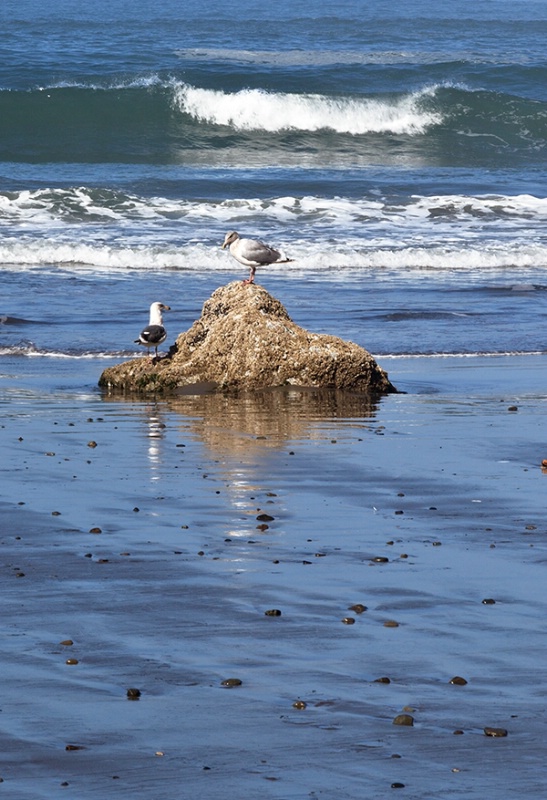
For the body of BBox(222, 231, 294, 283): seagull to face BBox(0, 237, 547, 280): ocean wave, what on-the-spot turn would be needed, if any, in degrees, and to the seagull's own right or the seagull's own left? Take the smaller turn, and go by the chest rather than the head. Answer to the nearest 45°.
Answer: approximately 90° to the seagull's own right

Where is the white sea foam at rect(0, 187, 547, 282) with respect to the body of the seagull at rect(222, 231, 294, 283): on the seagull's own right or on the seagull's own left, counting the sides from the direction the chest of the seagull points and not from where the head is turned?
on the seagull's own right

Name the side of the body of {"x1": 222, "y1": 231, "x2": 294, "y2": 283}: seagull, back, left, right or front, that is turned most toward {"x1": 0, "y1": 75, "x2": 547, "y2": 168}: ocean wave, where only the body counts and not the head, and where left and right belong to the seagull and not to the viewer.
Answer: right

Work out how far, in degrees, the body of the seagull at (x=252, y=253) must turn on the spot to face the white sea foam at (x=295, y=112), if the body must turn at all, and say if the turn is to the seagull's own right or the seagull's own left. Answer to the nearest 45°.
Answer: approximately 90° to the seagull's own right

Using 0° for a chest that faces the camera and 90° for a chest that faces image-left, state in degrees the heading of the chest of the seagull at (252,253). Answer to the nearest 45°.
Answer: approximately 90°

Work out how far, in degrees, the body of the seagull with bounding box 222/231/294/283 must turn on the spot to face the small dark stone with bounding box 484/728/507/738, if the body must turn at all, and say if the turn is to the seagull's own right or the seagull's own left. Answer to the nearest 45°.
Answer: approximately 90° to the seagull's own left

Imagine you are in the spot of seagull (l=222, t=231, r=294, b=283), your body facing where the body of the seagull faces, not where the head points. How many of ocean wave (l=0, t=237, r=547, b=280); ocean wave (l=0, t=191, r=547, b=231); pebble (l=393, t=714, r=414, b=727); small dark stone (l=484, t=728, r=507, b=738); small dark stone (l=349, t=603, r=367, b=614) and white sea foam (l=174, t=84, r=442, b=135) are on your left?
3

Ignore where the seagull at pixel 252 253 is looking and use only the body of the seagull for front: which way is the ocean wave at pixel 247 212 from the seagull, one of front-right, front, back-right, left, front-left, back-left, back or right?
right

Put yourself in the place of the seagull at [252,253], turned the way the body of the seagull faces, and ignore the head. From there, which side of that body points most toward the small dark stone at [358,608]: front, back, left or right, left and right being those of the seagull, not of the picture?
left
